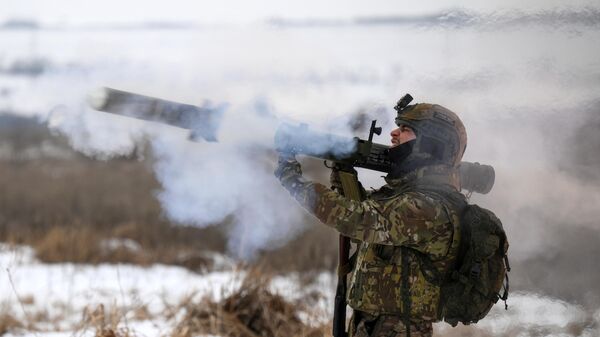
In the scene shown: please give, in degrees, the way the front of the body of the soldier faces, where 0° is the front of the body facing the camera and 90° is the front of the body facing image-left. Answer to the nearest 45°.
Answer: approximately 90°

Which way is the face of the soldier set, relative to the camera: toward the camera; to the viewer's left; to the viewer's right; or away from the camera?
to the viewer's left
